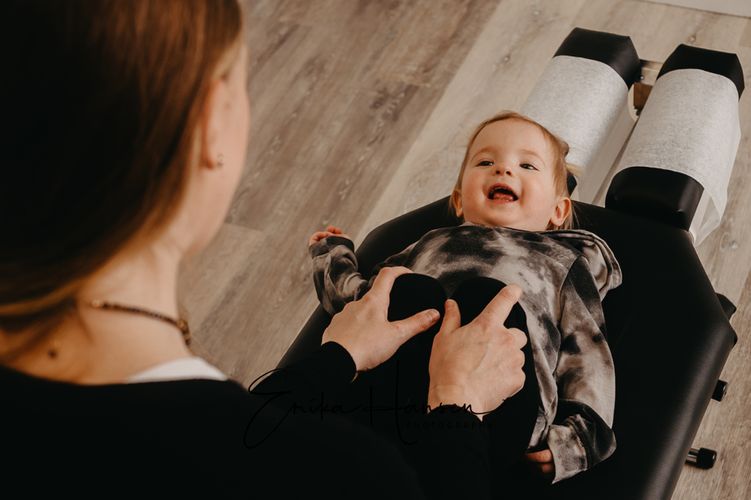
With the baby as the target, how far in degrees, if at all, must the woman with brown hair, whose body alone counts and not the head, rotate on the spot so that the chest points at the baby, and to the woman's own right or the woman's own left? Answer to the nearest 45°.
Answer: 0° — they already face them

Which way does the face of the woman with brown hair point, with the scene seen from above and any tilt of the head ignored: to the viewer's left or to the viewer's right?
to the viewer's right

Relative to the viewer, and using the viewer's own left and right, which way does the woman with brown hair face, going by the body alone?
facing away from the viewer and to the right of the viewer
